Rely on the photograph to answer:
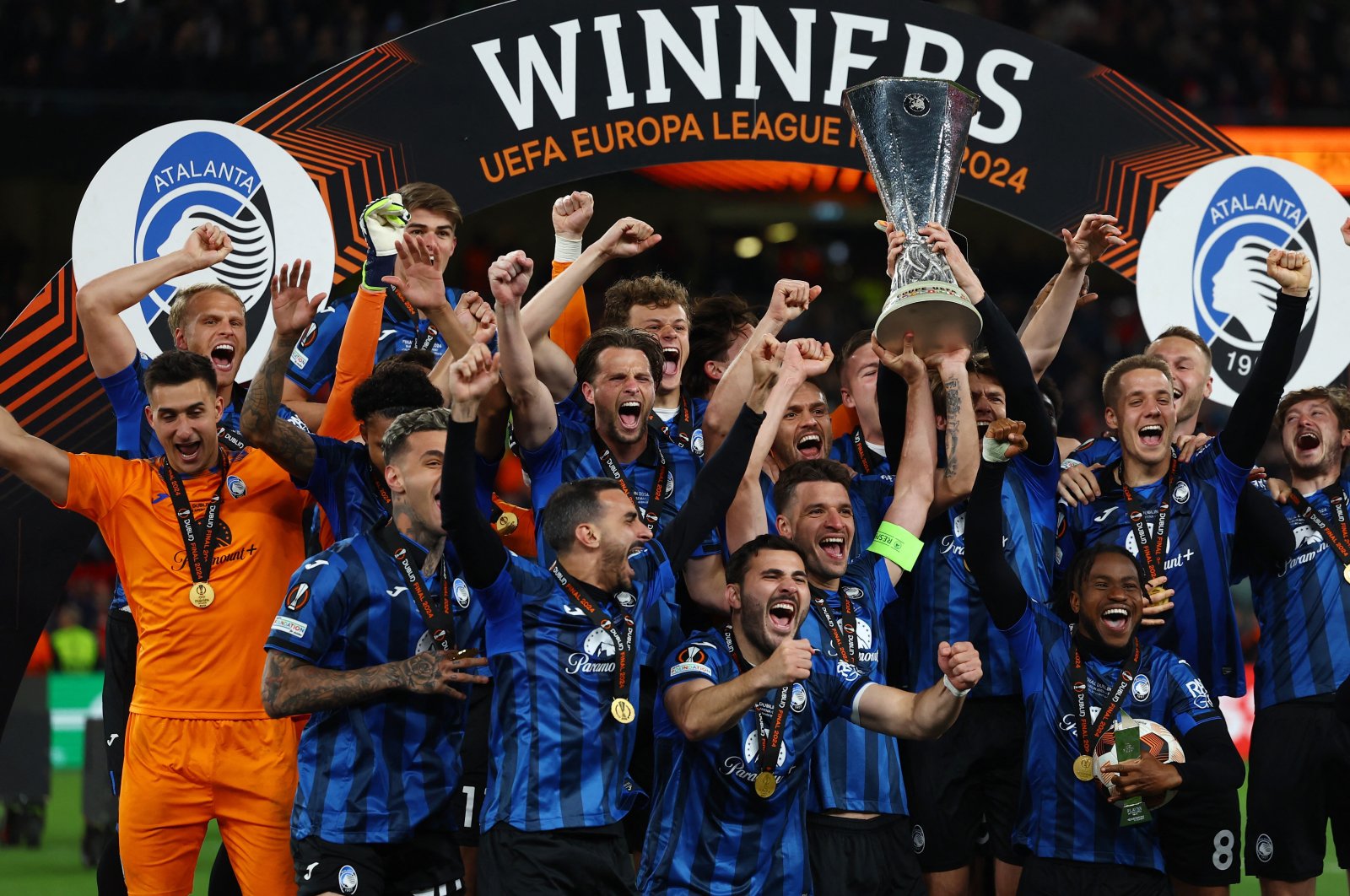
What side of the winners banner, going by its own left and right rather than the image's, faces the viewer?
front
